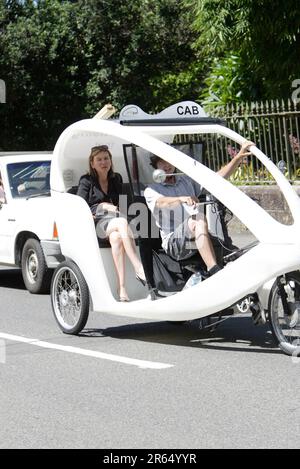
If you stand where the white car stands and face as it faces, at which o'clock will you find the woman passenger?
The woman passenger is roughly at 1 o'clock from the white car.

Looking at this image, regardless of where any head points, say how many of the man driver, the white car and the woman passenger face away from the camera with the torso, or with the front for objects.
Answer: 0

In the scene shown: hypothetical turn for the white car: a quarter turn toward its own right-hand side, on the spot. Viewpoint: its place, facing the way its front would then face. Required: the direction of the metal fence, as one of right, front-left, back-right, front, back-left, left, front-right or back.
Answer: back

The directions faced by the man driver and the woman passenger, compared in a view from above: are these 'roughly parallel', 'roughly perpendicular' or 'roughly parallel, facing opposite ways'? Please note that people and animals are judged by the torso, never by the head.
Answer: roughly parallel

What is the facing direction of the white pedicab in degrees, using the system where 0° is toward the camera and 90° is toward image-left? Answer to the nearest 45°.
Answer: approximately 315°

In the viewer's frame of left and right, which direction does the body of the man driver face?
facing the viewer and to the right of the viewer

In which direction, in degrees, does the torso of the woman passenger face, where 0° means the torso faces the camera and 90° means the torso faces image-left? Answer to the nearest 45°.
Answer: approximately 315°

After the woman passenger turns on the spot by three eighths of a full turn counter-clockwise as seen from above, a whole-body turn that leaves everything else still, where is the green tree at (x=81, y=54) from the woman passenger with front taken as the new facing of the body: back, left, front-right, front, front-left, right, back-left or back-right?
front

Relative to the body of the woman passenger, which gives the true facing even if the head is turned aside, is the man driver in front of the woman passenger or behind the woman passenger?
in front

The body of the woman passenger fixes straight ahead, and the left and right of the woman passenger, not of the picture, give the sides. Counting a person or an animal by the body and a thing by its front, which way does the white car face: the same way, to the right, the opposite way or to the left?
the same way

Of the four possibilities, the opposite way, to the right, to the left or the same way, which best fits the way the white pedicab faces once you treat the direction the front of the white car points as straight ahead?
the same way

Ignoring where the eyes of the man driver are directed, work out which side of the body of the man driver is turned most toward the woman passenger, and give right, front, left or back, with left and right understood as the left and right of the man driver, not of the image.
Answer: back

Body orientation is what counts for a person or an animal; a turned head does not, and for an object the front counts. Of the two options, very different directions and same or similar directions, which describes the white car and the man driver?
same or similar directions

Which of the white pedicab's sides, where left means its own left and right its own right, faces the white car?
back

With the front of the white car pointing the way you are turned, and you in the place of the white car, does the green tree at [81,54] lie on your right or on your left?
on your left

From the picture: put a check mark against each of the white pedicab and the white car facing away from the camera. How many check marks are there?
0

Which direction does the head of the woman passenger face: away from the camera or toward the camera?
toward the camera
